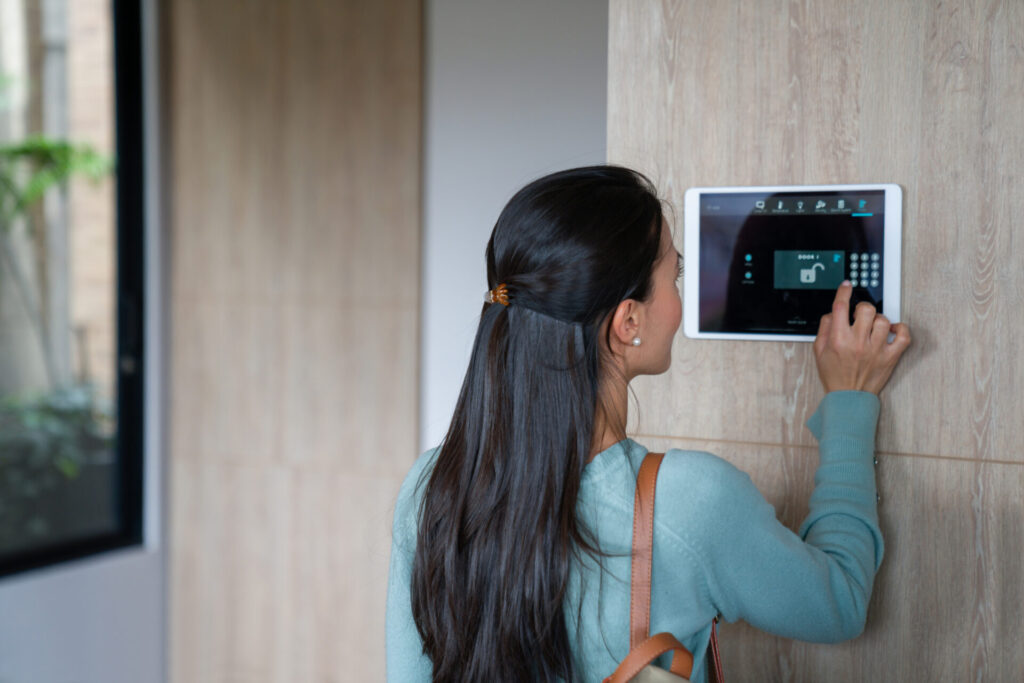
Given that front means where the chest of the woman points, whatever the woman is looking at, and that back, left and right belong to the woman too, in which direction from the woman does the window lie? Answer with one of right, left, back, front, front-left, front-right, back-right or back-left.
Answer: left

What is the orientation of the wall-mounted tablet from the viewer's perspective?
toward the camera

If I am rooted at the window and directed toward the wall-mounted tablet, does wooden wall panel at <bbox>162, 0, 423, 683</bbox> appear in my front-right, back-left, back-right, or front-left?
front-left

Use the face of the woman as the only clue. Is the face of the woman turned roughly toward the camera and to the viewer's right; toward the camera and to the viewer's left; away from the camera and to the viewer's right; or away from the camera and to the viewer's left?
away from the camera and to the viewer's right

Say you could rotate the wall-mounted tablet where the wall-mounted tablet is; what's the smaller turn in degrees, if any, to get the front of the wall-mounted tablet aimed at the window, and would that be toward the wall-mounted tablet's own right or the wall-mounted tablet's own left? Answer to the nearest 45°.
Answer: approximately 135° to the wall-mounted tablet's own right

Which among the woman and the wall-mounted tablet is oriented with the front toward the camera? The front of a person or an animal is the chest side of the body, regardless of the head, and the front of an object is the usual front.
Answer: the wall-mounted tablet

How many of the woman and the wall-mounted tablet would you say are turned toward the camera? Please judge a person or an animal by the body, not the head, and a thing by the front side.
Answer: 1

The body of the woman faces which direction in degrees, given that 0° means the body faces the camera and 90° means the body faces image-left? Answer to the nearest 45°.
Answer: approximately 225°

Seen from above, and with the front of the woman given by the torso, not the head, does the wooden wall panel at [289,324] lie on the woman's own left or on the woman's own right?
on the woman's own left

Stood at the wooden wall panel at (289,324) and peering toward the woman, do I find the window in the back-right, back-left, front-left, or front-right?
back-right
